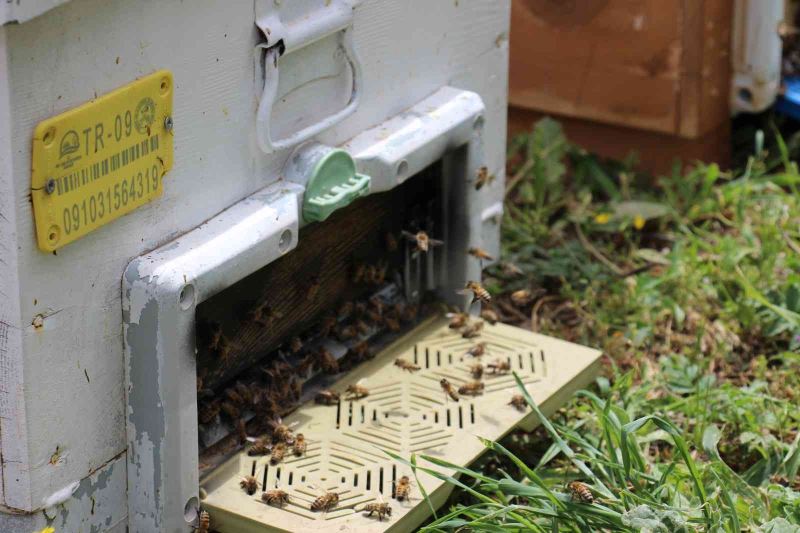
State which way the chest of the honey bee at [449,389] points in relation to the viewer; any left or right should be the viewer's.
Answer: facing away from the viewer and to the left of the viewer

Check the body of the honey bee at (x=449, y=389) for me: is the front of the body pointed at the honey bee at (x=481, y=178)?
no

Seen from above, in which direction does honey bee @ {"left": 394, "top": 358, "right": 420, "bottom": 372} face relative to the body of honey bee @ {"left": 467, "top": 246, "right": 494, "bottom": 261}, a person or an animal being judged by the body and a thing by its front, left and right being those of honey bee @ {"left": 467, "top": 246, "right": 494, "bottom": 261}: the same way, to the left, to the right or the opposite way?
the same way

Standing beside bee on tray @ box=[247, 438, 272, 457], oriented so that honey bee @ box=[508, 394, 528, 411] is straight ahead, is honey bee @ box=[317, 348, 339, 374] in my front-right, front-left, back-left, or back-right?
front-left

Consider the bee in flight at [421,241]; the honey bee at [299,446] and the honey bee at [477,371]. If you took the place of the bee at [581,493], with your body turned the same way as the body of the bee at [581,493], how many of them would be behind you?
0

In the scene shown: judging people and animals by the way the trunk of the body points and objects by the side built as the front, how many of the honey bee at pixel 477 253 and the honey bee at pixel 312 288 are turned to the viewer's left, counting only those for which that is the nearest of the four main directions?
1

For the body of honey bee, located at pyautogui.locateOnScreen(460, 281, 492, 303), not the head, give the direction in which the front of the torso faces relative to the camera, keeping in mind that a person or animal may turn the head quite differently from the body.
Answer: to the viewer's left

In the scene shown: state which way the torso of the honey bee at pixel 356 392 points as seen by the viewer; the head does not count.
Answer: to the viewer's left
